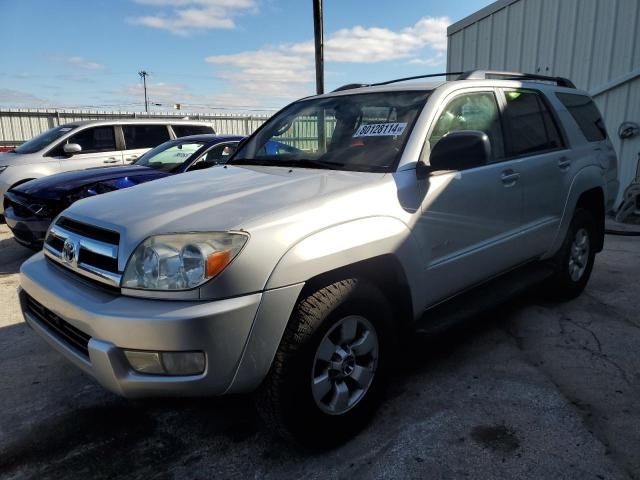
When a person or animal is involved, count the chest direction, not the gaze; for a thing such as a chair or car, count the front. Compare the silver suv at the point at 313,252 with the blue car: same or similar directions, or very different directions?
same or similar directions

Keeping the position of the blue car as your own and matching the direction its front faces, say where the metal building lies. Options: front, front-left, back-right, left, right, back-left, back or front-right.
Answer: back-left

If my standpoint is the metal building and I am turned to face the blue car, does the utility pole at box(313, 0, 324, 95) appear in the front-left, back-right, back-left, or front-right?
front-right

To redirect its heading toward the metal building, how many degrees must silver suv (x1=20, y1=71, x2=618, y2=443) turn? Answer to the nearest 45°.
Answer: approximately 180°

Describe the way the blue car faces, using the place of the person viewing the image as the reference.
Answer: facing the viewer and to the left of the viewer

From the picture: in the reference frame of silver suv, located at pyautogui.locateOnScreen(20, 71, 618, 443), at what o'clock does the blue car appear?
The blue car is roughly at 3 o'clock from the silver suv.

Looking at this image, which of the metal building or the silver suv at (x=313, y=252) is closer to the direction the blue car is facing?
the silver suv

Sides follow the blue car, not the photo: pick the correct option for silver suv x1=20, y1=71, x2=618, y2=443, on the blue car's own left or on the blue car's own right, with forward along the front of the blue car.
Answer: on the blue car's own left

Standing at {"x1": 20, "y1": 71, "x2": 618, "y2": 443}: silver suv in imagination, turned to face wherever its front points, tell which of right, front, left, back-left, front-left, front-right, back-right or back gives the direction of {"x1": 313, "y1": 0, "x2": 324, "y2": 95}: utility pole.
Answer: back-right

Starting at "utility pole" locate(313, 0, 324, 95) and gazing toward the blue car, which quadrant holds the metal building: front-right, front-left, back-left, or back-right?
front-left

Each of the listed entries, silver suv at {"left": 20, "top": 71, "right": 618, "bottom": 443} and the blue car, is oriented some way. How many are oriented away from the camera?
0

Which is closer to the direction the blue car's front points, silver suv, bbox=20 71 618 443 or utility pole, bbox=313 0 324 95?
the silver suv

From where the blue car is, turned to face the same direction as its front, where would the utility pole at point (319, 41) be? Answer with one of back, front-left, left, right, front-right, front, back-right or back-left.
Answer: back
